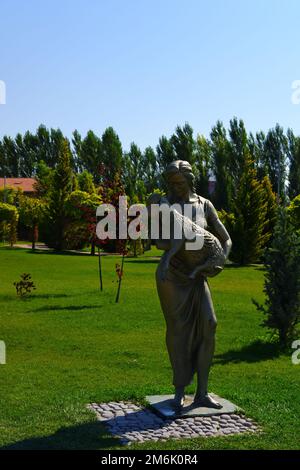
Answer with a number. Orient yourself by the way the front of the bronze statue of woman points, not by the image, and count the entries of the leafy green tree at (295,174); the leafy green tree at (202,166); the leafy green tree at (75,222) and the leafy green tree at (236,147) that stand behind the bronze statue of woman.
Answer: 4

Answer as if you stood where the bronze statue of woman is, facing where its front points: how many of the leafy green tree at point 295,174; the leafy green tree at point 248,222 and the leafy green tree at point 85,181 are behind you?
3

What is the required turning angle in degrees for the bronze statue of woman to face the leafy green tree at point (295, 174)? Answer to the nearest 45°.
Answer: approximately 180°

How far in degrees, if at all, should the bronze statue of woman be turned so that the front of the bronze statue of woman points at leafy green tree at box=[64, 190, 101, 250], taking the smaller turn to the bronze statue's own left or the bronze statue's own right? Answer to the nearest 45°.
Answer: approximately 180°

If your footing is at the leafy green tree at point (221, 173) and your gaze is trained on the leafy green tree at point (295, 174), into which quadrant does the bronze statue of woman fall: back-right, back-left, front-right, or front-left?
back-right

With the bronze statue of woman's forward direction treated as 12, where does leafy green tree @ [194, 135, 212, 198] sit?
The leafy green tree is roughly at 6 o'clock from the bronze statue of woman.

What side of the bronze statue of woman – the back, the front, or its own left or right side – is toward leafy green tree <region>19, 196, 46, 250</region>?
back

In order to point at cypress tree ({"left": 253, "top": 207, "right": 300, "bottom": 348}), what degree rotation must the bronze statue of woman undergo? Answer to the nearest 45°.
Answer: approximately 180°

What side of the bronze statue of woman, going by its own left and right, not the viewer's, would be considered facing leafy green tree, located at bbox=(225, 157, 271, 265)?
back

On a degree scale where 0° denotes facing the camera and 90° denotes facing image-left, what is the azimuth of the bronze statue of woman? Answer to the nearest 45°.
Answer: approximately 0°

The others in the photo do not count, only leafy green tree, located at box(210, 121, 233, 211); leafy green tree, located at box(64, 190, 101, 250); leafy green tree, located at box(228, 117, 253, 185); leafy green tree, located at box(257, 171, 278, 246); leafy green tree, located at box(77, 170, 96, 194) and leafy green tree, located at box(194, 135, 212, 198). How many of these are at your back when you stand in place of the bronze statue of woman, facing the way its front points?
6

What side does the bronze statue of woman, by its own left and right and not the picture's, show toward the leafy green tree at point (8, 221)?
back
